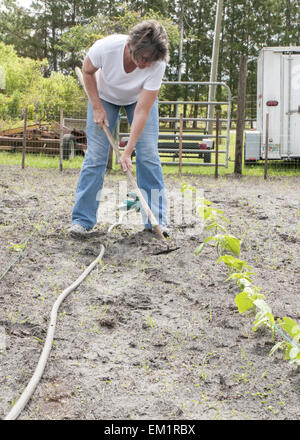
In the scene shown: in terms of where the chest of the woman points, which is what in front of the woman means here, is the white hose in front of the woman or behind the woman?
in front

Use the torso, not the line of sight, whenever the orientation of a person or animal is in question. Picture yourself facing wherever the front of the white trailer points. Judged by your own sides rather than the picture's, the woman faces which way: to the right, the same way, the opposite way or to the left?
the opposite way

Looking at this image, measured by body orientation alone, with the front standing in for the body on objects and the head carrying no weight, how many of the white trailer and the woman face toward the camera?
1

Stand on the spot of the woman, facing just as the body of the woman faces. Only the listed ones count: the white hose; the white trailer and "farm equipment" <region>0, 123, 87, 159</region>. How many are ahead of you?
1

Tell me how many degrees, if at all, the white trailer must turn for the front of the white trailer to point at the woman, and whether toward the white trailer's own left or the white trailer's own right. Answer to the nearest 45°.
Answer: approximately 180°

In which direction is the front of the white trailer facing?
away from the camera

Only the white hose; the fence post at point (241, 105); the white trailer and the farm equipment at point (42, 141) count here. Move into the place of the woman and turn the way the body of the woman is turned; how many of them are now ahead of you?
1

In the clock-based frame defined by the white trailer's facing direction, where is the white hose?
The white hose is roughly at 6 o'clock from the white trailer.

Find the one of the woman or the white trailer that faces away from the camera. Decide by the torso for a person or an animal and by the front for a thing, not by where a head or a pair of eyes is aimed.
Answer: the white trailer
